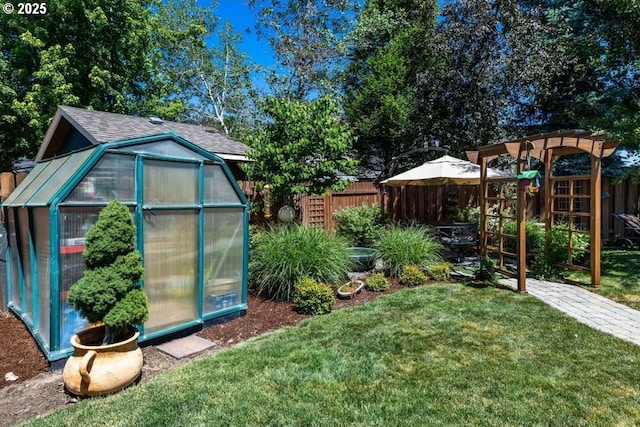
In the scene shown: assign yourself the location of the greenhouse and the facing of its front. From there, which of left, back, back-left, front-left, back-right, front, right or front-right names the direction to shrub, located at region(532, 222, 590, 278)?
front-left

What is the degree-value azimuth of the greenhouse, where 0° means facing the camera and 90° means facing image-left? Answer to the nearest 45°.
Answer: approximately 315°

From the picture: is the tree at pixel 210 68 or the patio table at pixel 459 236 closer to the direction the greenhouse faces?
the patio table

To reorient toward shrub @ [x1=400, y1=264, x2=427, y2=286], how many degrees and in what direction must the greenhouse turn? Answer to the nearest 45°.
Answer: approximately 45° to its left

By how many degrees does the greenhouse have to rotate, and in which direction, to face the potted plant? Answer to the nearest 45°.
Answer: approximately 45° to its right

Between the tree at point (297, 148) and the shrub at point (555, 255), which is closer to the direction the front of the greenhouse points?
the shrub

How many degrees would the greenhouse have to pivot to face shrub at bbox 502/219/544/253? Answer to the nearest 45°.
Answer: approximately 45° to its left

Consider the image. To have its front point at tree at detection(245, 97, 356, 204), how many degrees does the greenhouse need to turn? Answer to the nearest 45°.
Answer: approximately 90° to its left

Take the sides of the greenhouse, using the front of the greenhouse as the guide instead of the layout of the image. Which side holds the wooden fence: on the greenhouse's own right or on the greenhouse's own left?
on the greenhouse's own left

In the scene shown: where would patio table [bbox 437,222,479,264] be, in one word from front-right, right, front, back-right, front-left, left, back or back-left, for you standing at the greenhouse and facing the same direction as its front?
front-left

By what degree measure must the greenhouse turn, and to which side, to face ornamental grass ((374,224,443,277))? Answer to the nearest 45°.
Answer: approximately 45° to its left
